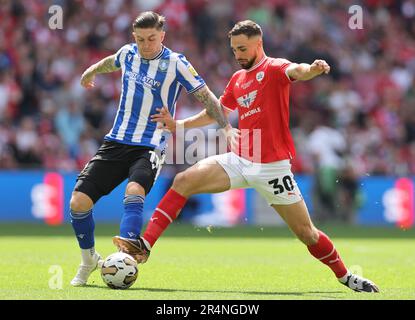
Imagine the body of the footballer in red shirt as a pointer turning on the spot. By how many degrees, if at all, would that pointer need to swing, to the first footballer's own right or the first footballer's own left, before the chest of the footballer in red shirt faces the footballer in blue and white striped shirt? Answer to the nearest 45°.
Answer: approximately 45° to the first footballer's own right

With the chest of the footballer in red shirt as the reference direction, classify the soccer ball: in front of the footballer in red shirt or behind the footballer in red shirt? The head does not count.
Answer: in front

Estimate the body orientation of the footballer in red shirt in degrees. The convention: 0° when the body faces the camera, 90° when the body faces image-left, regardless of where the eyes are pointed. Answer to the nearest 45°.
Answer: approximately 45°

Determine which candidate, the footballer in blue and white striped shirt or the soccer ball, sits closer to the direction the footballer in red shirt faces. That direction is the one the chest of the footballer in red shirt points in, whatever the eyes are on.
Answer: the soccer ball
